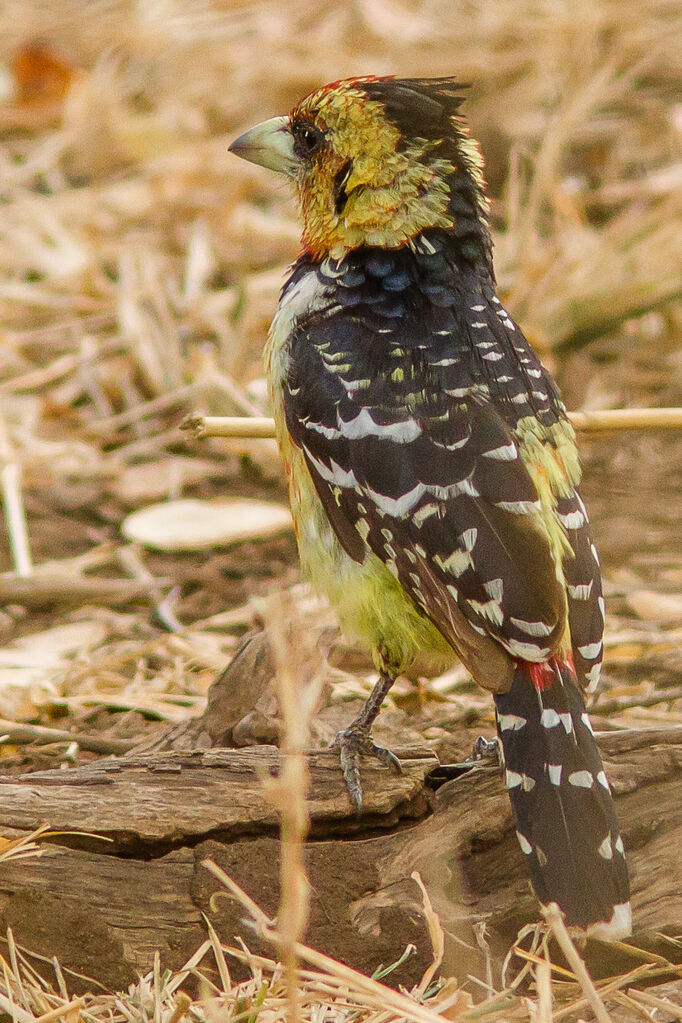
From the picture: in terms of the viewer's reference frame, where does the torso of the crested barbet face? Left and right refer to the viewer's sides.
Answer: facing away from the viewer and to the left of the viewer

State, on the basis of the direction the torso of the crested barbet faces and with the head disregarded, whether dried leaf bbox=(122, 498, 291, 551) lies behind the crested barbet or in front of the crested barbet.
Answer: in front

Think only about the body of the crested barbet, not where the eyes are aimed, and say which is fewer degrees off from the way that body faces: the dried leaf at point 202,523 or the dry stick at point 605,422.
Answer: the dried leaf

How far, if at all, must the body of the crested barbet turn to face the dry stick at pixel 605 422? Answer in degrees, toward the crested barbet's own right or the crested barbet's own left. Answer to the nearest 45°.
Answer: approximately 90° to the crested barbet's own right

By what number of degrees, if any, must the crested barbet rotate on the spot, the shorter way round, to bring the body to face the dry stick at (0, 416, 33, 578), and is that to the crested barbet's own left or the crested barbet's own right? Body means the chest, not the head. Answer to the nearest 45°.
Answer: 0° — it already faces it

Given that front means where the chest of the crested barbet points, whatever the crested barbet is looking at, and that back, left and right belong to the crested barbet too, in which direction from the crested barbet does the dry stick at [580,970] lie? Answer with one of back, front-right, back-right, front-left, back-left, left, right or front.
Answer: back-left
